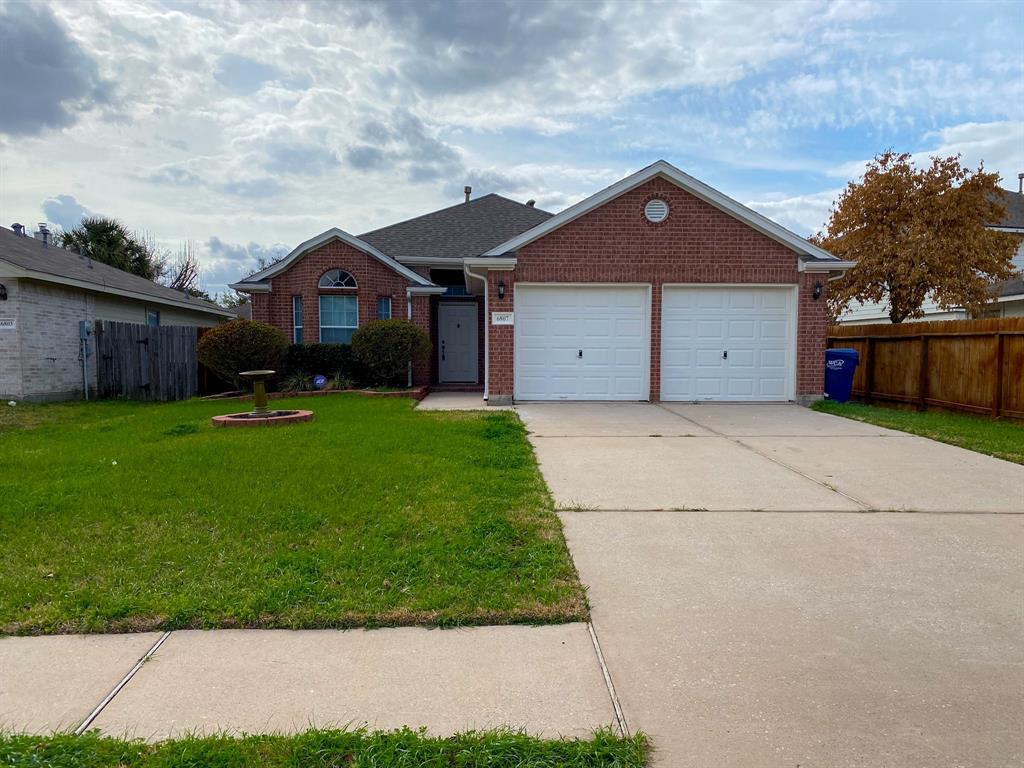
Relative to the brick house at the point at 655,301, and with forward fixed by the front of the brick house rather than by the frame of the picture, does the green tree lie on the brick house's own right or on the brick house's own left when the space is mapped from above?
on the brick house's own right

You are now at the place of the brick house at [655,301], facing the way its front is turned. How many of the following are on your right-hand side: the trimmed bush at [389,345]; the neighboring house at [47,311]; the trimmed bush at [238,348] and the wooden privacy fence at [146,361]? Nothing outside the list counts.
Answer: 4

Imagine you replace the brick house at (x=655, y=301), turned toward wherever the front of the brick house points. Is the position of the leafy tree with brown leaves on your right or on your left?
on your left

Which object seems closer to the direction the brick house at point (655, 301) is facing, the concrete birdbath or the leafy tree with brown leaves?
the concrete birdbath

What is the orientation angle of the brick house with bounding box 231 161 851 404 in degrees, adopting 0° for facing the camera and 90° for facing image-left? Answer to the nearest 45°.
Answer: approximately 0°

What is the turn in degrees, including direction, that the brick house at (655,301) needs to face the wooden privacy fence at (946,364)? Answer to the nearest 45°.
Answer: approximately 90° to its left

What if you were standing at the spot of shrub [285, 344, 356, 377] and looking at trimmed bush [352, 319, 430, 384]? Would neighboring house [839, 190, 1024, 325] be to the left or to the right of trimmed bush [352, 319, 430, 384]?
left

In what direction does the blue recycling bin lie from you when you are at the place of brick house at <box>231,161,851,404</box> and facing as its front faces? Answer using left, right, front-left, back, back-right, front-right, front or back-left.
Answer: left

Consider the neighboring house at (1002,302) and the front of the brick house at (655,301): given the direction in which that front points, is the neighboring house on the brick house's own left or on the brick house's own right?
on the brick house's own left

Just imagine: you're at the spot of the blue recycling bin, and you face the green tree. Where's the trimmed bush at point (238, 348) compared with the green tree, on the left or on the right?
left

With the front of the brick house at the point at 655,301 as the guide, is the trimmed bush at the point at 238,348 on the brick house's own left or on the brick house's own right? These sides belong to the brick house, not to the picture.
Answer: on the brick house's own right
